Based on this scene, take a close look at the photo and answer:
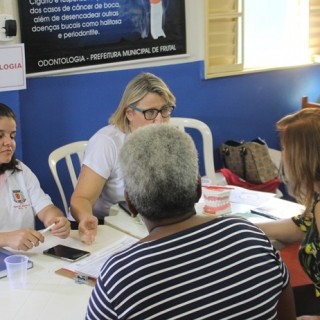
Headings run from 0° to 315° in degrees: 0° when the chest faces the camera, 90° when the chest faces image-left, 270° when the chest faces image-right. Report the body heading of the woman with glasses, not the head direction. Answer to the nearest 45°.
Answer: approximately 315°

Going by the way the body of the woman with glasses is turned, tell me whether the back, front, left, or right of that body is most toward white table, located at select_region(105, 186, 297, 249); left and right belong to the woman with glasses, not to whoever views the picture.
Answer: front

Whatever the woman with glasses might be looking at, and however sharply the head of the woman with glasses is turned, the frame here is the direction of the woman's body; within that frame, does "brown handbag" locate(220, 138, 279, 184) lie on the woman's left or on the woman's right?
on the woman's left

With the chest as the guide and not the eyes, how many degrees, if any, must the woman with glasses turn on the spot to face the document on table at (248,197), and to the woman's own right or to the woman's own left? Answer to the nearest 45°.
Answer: approximately 45° to the woman's own left

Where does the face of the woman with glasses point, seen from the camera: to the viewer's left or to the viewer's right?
to the viewer's right

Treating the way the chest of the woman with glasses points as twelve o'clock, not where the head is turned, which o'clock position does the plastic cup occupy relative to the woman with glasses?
The plastic cup is roughly at 2 o'clock from the woman with glasses.

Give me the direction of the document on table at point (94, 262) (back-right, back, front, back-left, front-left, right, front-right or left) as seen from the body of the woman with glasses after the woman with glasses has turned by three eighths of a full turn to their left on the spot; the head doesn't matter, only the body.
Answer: back

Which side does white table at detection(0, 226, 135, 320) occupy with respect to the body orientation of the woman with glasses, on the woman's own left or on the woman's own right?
on the woman's own right

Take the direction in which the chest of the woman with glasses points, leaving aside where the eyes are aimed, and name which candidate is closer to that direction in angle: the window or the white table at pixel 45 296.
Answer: the white table

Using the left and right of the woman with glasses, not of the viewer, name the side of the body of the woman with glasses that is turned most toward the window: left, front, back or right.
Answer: left

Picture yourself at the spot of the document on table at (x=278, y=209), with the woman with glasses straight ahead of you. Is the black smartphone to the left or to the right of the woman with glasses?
left

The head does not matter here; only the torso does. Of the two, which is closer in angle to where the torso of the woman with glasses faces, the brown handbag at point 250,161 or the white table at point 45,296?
the white table

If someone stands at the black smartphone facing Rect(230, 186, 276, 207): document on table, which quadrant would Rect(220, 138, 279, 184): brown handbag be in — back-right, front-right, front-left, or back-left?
front-left

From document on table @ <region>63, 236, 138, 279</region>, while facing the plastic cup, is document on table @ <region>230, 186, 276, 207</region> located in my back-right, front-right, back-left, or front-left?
back-right

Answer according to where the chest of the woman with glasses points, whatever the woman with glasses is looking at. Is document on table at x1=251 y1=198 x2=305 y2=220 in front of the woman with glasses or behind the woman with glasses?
in front
